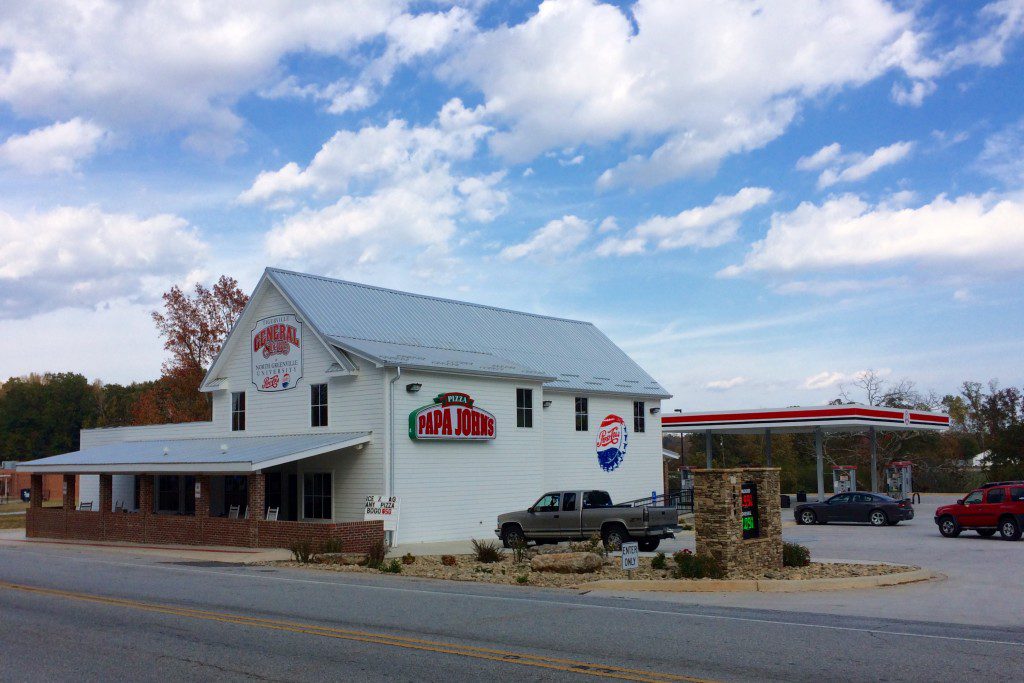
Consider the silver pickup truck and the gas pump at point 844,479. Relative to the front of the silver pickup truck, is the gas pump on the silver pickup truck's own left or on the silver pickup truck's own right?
on the silver pickup truck's own right

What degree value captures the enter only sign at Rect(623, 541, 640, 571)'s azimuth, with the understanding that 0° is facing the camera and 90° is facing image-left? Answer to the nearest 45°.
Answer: approximately 0°

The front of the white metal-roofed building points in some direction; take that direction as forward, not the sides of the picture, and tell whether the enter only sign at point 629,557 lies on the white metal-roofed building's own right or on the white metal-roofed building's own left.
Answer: on the white metal-roofed building's own left

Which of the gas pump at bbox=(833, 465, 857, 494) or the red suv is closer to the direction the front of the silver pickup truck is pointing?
the gas pump

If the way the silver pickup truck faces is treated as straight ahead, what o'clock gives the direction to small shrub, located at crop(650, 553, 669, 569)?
The small shrub is roughly at 7 o'clock from the silver pickup truck.

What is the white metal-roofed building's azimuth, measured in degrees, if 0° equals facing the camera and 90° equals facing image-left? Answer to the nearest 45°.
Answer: approximately 45°

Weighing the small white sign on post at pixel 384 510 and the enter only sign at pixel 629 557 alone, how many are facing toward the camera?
2

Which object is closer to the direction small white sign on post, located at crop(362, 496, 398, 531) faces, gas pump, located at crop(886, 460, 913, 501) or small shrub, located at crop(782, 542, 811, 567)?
the small shrub

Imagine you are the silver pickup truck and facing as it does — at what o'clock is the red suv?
The red suv is roughly at 4 o'clock from the silver pickup truck.

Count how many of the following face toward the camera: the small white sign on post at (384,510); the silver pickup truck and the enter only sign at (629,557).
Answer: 2

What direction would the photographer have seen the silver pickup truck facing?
facing away from the viewer and to the left of the viewer
